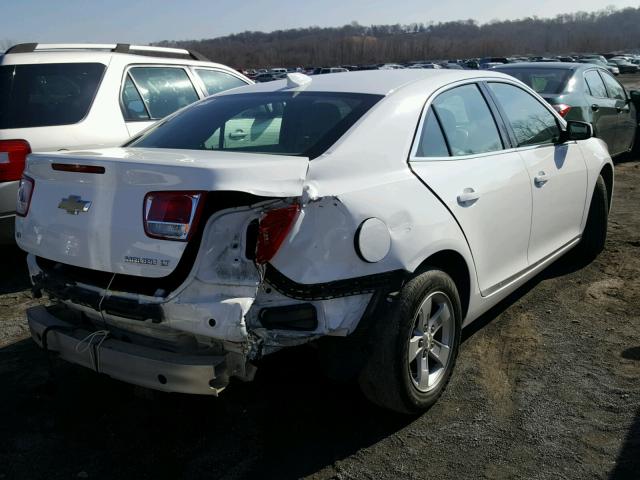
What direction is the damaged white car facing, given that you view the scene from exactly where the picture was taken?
facing away from the viewer and to the right of the viewer
